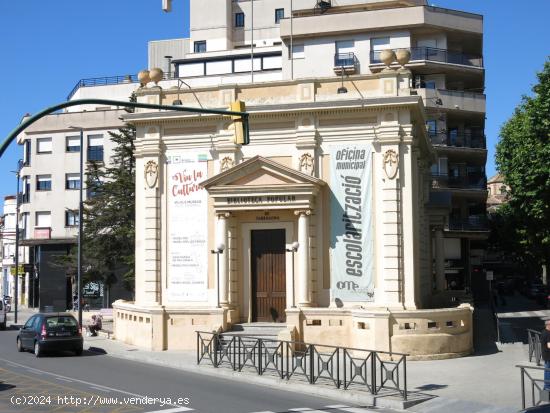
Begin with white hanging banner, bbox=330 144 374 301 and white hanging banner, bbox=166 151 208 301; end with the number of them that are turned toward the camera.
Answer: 2

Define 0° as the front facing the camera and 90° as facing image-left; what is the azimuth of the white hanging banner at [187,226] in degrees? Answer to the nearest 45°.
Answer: approximately 0°

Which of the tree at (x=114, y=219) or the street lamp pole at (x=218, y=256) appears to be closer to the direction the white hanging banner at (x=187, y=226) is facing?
the street lamp pole

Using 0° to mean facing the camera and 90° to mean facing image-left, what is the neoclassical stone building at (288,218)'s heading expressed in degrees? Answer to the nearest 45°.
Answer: approximately 0°

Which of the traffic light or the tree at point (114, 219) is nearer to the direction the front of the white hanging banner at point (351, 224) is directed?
the traffic light

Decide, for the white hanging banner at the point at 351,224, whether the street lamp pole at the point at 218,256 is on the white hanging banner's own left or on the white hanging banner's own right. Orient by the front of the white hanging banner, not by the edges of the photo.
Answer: on the white hanging banner's own right

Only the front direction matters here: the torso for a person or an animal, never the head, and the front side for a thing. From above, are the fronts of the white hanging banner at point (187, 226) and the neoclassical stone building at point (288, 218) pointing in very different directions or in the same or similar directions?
same or similar directions

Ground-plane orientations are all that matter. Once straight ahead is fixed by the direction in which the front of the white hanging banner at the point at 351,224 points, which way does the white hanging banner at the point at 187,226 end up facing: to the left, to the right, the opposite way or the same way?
the same way

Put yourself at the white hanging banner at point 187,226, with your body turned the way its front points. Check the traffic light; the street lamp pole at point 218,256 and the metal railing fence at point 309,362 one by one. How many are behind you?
0

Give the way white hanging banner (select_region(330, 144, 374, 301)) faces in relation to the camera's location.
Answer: facing the viewer

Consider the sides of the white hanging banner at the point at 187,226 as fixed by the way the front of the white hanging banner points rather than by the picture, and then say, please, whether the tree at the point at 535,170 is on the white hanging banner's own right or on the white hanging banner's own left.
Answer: on the white hanging banner's own left
